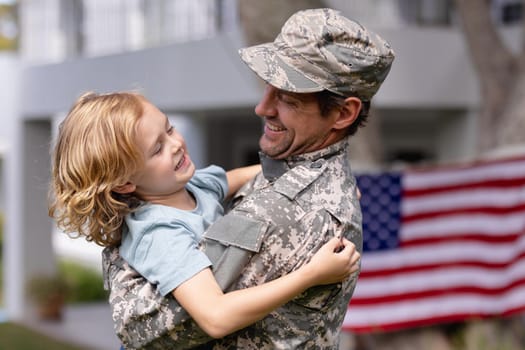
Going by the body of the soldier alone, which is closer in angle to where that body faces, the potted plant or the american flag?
the potted plant

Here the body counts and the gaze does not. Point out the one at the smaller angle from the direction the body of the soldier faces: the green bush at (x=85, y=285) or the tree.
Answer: the green bush

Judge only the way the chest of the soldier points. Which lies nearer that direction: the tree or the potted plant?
the potted plant

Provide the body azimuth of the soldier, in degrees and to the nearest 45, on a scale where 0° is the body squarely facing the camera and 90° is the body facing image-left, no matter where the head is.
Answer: approximately 90°

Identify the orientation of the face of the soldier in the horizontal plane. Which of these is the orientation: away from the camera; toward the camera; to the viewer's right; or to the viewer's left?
to the viewer's left

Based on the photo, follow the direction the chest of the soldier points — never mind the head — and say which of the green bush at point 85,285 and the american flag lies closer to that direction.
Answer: the green bush

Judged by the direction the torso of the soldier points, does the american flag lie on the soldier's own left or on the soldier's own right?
on the soldier's own right
